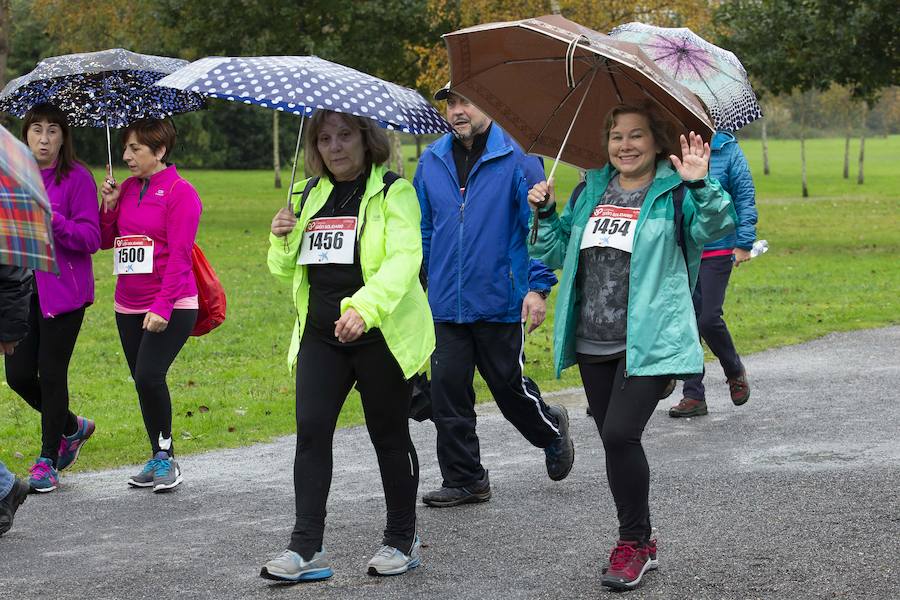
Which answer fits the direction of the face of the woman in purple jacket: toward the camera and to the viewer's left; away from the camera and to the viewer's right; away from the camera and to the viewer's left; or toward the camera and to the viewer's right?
toward the camera and to the viewer's left

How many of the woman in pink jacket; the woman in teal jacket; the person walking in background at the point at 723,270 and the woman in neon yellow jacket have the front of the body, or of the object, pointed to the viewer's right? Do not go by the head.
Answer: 0

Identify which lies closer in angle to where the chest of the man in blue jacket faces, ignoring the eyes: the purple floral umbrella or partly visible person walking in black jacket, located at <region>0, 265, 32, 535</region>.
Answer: the partly visible person walking in black jacket

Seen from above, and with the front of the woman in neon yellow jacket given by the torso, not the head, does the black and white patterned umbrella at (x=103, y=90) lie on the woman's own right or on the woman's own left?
on the woman's own right

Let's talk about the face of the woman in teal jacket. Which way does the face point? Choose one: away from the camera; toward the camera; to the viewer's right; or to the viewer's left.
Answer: toward the camera

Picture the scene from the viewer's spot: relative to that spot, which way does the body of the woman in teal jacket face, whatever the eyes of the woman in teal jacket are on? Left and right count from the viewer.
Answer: facing the viewer and to the left of the viewer

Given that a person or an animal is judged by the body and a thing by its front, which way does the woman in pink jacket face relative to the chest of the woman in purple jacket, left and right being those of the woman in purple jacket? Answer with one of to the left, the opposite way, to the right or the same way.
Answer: the same way

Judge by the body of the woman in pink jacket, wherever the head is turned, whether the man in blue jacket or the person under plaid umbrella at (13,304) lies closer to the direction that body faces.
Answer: the person under plaid umbrella

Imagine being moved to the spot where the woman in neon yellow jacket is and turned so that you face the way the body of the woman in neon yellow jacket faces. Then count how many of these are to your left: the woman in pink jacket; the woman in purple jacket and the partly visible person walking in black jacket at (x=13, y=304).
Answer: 0

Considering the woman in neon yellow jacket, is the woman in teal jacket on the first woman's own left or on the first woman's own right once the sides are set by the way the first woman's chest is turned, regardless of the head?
on the first woman's own left

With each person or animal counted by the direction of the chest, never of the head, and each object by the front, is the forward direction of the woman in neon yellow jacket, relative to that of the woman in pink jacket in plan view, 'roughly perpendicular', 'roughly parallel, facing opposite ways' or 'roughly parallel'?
roughly parallel

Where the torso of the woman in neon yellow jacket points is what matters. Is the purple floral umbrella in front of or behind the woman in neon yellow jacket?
behind

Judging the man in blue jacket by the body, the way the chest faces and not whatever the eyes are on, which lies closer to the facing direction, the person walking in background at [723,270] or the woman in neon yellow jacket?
the woman in neon yellow jacket

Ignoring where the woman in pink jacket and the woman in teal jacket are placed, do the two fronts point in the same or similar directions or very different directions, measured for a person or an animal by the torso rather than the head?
same or similar directions

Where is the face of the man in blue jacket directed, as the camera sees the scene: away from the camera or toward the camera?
toward the camera

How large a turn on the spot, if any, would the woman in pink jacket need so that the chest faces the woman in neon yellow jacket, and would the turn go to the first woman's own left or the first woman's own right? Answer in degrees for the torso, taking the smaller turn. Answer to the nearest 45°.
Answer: approximately 45° to the first woman's own left

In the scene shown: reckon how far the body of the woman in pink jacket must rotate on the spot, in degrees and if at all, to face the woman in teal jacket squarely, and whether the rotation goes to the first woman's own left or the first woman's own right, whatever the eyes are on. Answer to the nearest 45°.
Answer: approximately 90° to the first woman's own left
